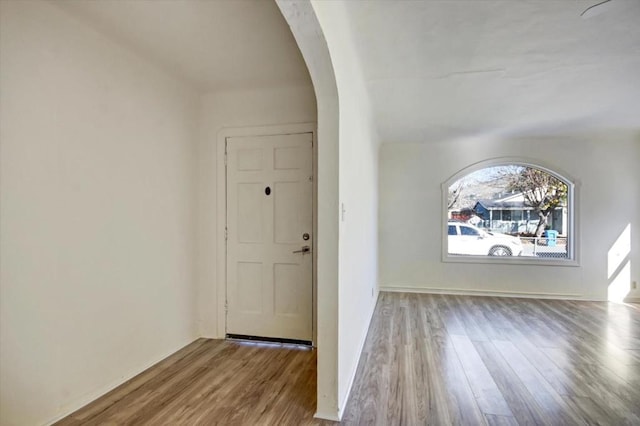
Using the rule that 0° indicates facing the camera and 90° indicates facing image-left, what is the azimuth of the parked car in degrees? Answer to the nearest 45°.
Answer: approximately 270°

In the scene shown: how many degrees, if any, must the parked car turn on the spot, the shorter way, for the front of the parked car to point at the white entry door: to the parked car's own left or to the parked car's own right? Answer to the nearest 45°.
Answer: approximately 135° to the parked car's own right
